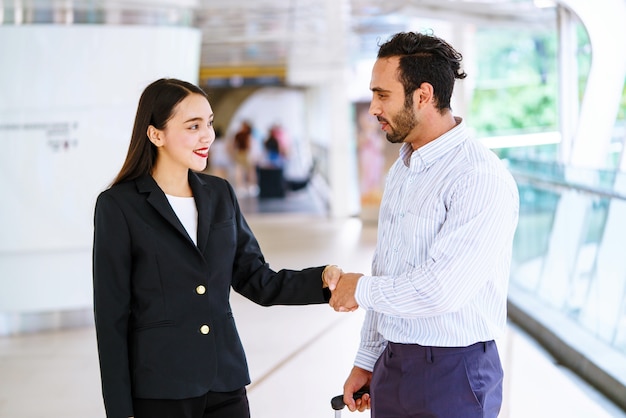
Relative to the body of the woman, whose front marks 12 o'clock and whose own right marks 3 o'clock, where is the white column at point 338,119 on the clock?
The white column is roughly at 8 o'clock from the woman.

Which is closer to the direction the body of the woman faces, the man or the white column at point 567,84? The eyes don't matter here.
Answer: the man

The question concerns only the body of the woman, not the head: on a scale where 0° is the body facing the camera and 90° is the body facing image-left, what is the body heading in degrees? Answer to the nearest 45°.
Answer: approximately 315°

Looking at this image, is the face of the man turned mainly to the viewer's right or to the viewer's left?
to the viewer's left

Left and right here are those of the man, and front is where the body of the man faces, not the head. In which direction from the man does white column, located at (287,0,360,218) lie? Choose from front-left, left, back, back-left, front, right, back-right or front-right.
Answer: back-right

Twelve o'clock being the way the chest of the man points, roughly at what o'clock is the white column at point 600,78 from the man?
The white column is roughly at 5 o'clock from the man.

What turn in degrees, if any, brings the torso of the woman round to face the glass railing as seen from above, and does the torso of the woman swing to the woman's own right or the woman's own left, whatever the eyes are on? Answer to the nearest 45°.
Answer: approximately 90° to the woman's own left

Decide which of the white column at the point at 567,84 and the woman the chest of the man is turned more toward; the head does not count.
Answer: the woman

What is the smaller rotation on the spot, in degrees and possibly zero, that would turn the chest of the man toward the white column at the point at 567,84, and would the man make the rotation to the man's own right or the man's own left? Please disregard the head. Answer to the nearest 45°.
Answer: approximately 135° to the man's own right

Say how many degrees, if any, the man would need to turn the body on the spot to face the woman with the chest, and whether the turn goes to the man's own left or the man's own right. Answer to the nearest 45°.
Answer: approximately 45° to the man's own right
